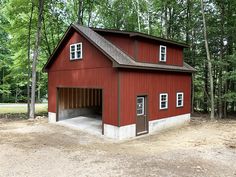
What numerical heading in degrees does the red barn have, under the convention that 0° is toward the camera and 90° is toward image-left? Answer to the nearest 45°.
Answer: approximately 45°
